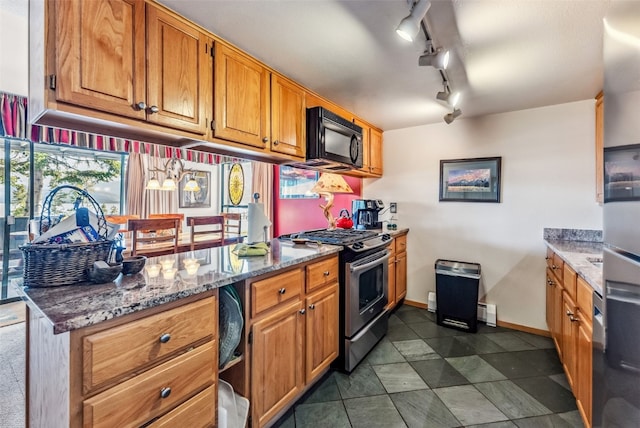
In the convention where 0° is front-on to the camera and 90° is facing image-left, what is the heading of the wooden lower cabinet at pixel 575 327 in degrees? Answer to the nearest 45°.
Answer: approximately 90°

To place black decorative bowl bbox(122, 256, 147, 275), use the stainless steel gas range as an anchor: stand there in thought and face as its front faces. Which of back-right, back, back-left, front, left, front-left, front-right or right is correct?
right

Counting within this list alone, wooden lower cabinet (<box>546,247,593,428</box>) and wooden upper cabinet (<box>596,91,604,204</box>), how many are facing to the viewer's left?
2

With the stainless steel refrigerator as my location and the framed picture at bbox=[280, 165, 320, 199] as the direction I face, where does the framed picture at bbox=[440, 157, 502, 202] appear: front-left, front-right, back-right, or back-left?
front-right

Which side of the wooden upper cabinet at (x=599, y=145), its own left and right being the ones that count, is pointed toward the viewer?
left

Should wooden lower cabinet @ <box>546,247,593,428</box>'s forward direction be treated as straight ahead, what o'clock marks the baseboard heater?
The baseboard heater is roughly at 2 o'clock from the wooden lower cabinet.

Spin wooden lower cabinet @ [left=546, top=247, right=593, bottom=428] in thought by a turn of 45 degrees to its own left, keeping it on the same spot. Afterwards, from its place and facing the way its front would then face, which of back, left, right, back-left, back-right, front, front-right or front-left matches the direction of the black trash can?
right

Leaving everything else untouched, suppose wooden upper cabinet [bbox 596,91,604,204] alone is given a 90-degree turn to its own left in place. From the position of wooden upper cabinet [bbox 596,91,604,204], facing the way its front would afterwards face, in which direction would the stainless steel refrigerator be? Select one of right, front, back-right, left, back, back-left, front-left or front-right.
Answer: front

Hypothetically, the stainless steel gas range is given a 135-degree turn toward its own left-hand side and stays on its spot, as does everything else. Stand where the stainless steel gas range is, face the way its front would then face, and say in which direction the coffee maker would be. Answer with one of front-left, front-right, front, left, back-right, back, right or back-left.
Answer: front

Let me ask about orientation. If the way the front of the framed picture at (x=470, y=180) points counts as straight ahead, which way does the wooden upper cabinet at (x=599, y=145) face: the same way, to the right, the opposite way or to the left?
to the right

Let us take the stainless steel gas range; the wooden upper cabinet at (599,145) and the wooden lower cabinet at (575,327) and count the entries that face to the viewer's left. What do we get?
2

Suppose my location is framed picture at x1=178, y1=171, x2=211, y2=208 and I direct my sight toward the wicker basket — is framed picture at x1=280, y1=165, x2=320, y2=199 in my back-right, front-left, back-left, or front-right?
front-left
